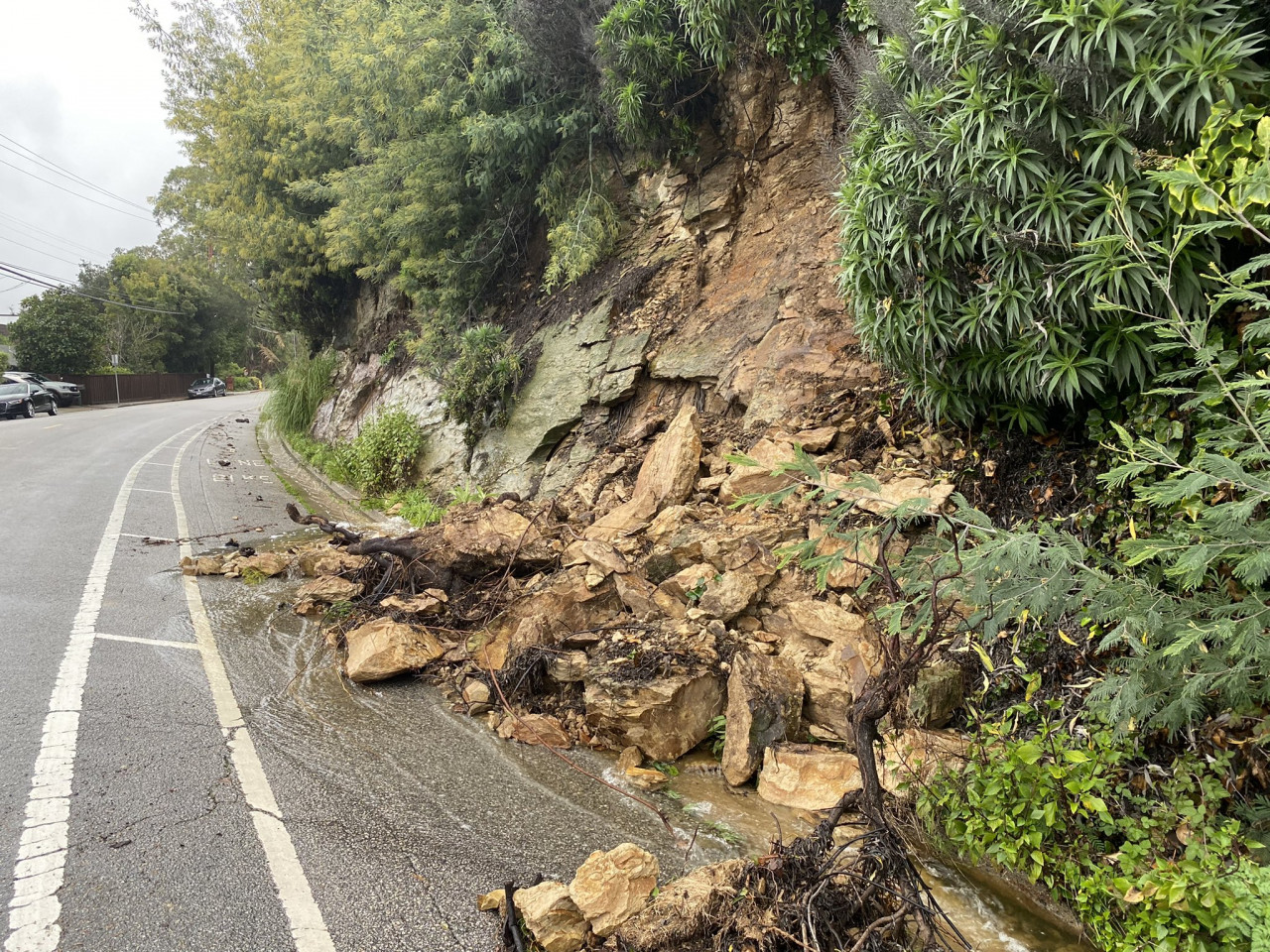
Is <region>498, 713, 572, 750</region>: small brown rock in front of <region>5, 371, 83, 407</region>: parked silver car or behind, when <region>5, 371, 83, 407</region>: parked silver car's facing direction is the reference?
in front

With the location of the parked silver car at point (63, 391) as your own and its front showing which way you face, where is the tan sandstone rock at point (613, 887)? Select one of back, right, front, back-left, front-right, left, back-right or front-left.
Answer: front-right

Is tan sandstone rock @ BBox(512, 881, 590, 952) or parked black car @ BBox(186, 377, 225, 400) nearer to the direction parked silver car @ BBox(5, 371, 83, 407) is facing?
the tan sandstone rock

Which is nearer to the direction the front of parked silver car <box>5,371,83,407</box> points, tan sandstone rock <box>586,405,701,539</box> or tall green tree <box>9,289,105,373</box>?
the tan sandstone rock

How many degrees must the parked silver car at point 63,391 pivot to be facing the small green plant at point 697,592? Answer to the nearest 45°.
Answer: approximately 45° to its right

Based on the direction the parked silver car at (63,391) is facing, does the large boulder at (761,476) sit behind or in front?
in front

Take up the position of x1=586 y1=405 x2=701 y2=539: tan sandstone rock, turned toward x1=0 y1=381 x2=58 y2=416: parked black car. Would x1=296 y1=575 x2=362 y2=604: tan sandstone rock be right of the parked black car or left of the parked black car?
left

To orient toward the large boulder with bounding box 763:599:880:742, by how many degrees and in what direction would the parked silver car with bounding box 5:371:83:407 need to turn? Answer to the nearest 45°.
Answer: approximately 45° to its right

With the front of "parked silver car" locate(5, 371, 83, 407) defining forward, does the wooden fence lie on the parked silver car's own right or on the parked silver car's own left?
on the parked silver car's own left

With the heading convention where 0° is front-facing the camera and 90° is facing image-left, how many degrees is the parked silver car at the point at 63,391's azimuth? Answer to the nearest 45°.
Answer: approximately 315°

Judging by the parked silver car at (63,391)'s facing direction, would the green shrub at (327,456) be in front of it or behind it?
in front
